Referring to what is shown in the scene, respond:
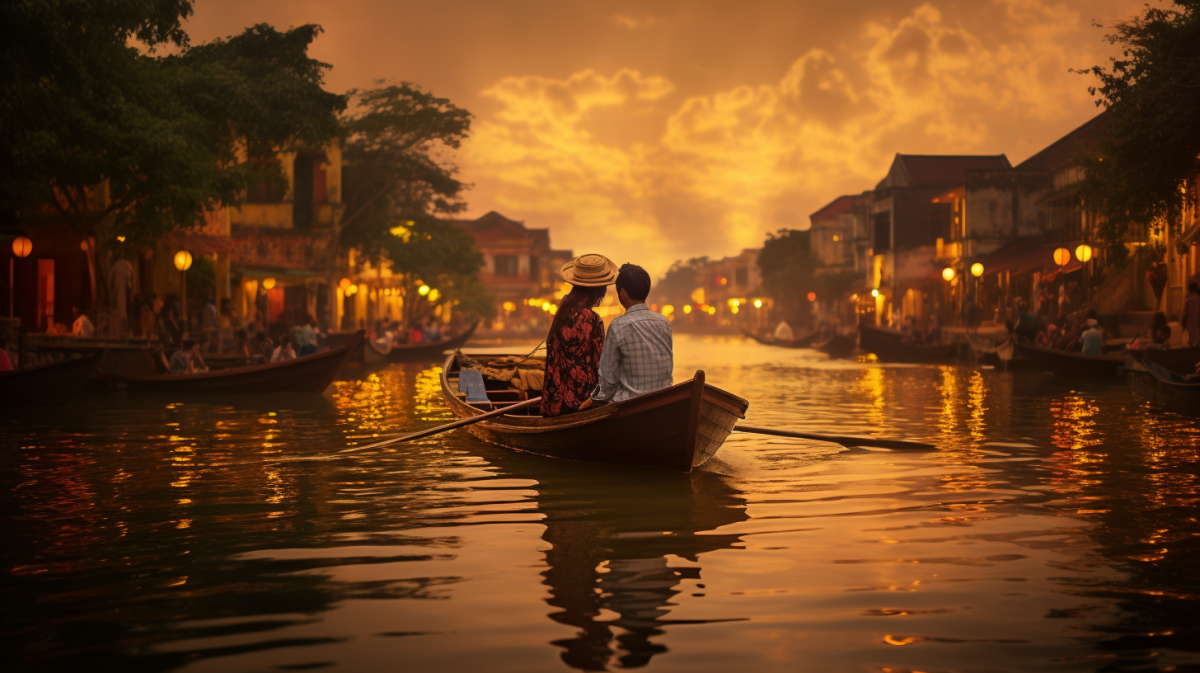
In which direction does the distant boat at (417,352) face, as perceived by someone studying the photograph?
facing to the right of the viewer

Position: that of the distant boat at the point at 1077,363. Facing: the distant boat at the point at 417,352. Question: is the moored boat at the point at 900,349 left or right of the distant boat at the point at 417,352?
right

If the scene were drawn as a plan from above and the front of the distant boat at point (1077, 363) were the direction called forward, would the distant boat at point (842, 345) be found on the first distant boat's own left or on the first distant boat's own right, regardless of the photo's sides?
on the first distant boat's own right

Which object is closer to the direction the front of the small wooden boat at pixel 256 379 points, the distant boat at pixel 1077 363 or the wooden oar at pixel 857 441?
the distant boat

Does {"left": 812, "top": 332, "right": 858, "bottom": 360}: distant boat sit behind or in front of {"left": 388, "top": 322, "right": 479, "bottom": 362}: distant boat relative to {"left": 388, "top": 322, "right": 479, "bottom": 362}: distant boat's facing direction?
in front

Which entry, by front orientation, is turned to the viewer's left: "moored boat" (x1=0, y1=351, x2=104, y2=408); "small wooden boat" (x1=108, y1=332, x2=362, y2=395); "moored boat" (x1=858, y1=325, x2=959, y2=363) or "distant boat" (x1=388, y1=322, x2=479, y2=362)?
"moored boat" (x1=858, y1=325, x2=959, y2=363)

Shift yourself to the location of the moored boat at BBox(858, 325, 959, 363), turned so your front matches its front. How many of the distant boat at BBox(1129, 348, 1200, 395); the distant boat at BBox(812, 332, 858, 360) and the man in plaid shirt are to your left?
2

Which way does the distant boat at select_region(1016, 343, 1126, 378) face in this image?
to the viewer's left
